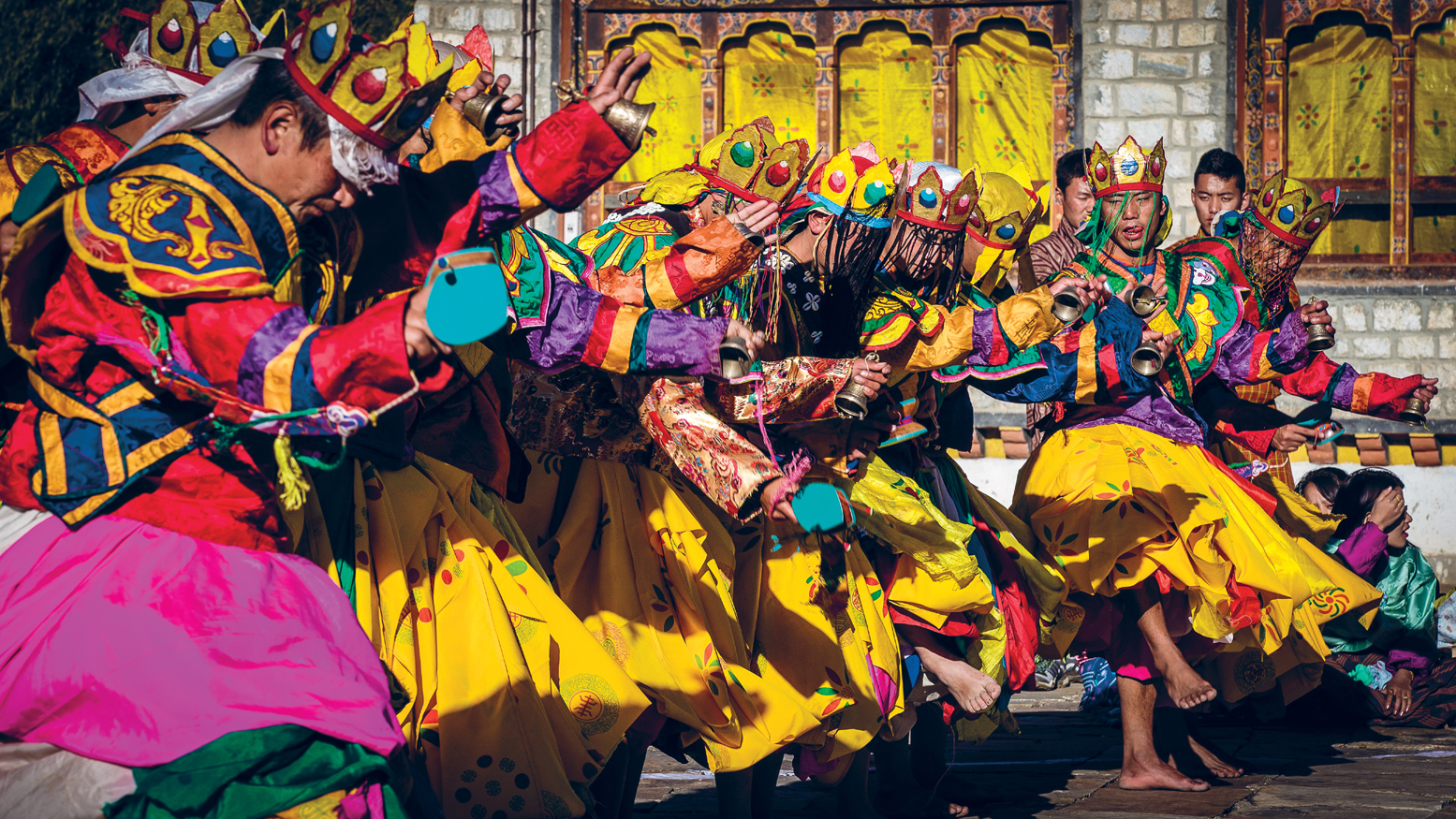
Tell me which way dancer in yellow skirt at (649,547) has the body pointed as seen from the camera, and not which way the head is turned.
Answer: to the viewer's right

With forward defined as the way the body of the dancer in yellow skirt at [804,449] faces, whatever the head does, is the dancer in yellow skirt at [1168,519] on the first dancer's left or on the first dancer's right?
on the first dancer's left

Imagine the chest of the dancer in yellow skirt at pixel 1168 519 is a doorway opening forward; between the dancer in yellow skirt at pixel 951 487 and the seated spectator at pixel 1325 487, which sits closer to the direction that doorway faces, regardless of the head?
the dancer in yellow skirt

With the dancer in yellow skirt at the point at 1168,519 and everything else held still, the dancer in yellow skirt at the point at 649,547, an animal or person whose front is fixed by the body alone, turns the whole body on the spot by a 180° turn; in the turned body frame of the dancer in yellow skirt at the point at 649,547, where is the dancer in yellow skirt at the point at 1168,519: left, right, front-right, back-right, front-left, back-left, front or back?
back-right

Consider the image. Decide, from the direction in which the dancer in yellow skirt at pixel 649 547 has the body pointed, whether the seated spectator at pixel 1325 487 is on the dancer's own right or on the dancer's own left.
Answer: on the dancer's own left

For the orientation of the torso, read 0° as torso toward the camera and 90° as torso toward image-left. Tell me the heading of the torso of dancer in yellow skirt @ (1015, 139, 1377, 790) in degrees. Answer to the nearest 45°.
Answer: approximately 0°
